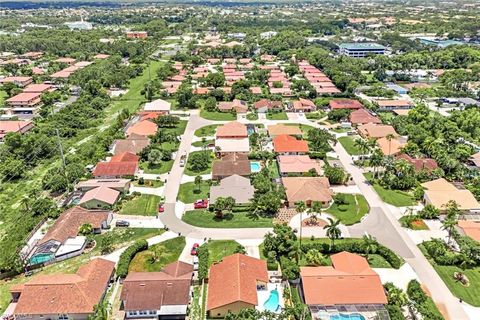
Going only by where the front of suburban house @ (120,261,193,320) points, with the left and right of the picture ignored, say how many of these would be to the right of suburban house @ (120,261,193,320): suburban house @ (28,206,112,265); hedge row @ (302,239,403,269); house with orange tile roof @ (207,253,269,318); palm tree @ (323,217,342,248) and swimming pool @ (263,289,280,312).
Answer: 4

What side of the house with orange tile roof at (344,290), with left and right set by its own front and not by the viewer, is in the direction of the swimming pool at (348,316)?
back

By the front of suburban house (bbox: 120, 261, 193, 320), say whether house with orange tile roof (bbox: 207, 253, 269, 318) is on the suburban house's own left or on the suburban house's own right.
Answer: on the suburban house's own right

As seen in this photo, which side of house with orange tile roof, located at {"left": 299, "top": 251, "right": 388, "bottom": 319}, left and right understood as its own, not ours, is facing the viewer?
back

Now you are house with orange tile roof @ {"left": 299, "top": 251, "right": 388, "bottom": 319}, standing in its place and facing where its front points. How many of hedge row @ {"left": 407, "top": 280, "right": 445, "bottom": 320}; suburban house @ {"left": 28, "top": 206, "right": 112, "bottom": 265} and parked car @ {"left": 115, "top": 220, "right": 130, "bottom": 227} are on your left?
2

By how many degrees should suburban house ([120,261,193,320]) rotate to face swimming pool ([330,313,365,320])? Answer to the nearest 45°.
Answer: approximately 135° to its right

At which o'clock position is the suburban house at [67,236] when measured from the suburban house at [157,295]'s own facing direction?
the suburban house at [67,236] is roughly at 11 o'clock from the suburban house at [157,295].

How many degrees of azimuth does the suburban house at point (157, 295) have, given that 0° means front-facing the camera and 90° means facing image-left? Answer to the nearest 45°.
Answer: approximately 180°

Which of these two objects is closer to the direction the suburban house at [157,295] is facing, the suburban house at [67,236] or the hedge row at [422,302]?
the suburban house

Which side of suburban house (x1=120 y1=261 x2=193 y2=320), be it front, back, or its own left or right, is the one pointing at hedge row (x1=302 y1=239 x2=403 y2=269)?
right

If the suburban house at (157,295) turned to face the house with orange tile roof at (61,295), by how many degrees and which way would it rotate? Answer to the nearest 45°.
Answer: approximately 90° to its left

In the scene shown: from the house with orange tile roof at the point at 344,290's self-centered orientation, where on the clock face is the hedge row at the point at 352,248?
The hedge row is roughly at 12 o'clock from the house with orange tile roof.

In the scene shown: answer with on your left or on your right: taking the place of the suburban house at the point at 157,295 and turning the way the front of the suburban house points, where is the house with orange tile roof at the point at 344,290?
on your right
